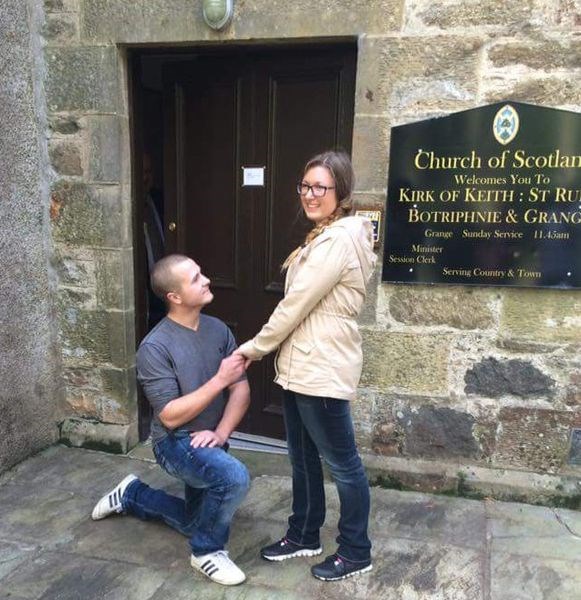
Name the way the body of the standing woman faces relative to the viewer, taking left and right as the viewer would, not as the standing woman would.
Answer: facing to the left of the viewer

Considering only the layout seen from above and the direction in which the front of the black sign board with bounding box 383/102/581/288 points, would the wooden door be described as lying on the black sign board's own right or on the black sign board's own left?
on the black sign board's own right

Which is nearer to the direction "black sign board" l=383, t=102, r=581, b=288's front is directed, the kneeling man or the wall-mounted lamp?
the kneeling man

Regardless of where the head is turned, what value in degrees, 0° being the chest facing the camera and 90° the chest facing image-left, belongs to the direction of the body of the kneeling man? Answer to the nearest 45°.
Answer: approximately 315°

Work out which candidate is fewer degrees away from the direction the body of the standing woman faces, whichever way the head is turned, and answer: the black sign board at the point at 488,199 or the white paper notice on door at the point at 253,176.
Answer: the white paper notice on door

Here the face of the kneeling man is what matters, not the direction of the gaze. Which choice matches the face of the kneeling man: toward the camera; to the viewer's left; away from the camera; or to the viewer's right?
to the viewer's right

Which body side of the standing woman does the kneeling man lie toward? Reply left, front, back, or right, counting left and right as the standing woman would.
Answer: front

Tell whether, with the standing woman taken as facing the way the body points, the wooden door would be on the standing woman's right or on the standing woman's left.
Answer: on the standing woman's right

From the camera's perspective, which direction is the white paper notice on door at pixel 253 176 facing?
toward the camera

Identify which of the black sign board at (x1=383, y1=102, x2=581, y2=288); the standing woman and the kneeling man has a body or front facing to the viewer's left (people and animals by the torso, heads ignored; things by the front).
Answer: the standing woman

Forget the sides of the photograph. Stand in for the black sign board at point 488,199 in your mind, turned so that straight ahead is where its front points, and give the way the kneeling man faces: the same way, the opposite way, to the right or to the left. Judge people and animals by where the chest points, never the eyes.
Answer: to the left

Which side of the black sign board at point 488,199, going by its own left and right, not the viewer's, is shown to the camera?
front

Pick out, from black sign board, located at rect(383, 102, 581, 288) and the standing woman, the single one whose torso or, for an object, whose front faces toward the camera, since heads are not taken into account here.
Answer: the black sign board

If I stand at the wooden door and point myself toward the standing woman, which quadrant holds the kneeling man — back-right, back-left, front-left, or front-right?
front-right
